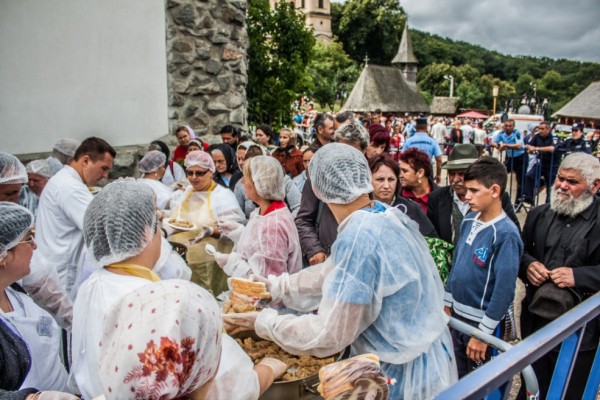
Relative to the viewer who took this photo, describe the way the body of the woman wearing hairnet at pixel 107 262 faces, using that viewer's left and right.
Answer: facing away from the viewer and to the right of the viewer

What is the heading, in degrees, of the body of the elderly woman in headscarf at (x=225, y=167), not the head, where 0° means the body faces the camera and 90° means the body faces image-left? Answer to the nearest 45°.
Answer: approximately 45°

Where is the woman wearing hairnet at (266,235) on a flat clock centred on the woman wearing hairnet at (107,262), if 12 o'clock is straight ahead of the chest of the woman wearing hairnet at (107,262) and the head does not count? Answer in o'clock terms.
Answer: the woman wearing hairnet at (266,235) is roughly at 12 o'clock from the woman wearing hairnet at (107,262).

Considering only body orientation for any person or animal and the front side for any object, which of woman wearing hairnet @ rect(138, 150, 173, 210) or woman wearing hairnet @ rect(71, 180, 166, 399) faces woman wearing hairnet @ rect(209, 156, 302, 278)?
woman wearing hairnet @ rect(71, 180, 166, 399)

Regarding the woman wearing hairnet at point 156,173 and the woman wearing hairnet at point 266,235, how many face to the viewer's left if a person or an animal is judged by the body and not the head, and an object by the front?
1

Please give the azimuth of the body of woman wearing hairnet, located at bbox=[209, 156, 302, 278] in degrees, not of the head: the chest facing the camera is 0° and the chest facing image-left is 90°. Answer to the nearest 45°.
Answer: approximately 90°

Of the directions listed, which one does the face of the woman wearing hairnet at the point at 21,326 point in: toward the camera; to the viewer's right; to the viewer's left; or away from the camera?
to the viewer's right
